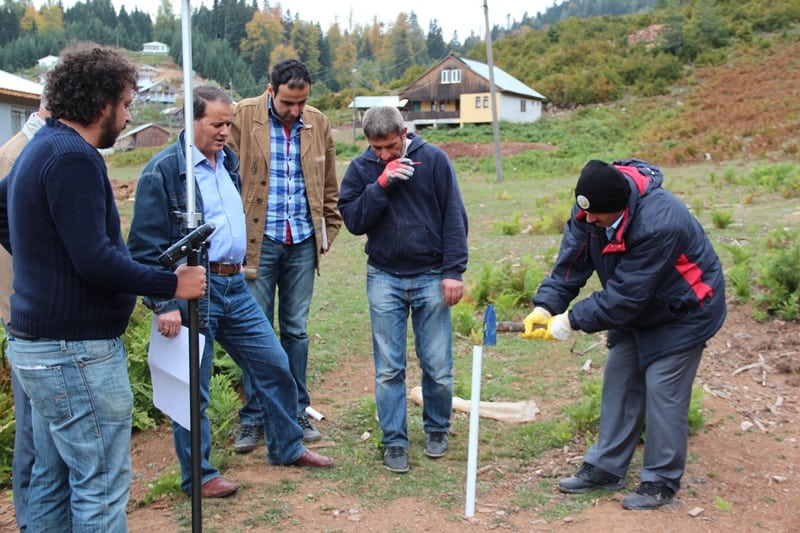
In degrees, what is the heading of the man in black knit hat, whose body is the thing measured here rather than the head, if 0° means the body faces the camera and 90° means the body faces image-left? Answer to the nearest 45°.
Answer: approximately 45°

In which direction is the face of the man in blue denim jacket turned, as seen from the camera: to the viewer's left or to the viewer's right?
to the viewer's right

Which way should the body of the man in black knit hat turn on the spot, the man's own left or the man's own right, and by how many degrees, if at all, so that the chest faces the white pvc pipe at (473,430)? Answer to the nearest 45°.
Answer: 0° — they already face it

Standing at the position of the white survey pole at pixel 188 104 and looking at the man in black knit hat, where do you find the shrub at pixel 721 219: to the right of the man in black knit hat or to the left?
left

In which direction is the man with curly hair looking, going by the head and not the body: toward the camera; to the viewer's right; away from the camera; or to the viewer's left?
to the viewer's right

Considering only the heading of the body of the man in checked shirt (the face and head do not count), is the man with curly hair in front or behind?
in front

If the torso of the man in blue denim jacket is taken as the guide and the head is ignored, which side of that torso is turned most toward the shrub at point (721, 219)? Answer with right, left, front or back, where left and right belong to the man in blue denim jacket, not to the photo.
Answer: left

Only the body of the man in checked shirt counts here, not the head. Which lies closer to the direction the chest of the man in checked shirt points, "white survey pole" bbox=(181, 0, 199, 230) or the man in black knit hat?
the white survey pole

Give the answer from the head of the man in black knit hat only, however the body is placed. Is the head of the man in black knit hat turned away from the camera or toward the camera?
toward the camera

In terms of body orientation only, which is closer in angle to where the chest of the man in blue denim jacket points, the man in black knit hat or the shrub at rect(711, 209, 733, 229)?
the man in black knit hat

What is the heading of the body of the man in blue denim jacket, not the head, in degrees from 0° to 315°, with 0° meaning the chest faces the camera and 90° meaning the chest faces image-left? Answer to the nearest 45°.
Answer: approximately 315°

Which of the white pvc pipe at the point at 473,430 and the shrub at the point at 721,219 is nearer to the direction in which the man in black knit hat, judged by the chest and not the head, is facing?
the white pvc pipe

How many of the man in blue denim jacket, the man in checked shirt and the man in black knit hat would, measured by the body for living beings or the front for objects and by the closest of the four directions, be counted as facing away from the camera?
0

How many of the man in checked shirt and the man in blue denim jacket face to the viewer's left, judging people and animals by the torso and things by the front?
0

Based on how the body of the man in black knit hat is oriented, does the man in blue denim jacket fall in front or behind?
in front

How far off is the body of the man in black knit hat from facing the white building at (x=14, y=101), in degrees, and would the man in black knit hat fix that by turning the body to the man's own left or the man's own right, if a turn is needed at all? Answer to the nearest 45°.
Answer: approximately 90° to the man's own right

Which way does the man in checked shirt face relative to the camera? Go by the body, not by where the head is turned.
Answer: toward the camera

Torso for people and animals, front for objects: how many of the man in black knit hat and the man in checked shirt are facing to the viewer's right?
0
